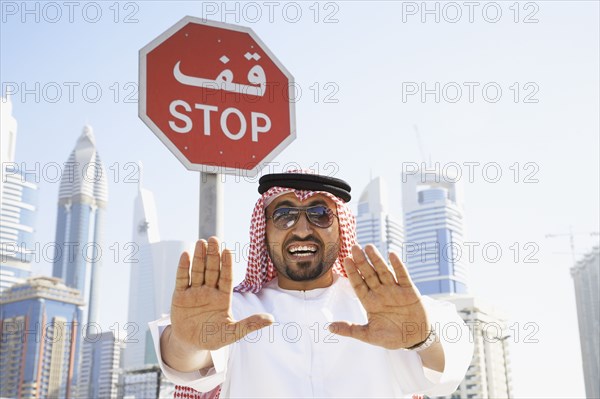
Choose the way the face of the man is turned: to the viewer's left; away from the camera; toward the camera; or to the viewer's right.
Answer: toward the camera

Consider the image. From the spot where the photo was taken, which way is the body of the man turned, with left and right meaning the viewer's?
facing the viewer
